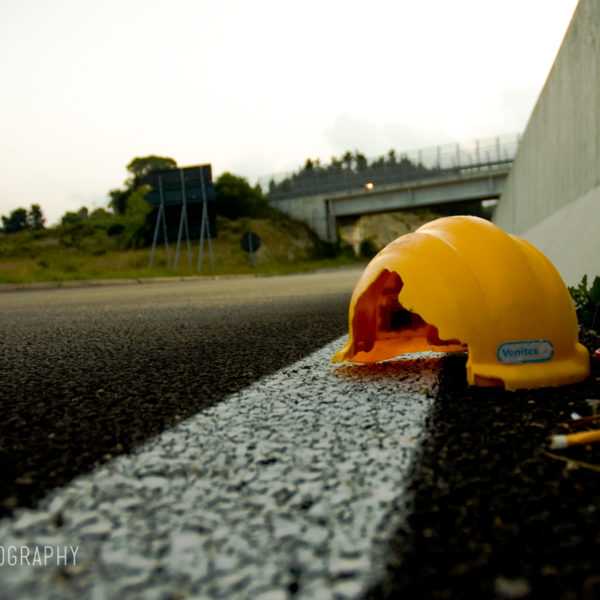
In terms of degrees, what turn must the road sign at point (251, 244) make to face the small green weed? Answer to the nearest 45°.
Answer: approximately 180°

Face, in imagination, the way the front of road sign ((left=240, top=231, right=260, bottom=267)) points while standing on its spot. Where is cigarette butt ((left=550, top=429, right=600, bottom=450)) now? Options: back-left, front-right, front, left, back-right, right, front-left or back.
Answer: back

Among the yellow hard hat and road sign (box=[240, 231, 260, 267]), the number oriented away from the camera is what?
1

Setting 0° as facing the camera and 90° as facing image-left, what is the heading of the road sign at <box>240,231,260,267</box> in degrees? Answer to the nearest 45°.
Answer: approximately 180°

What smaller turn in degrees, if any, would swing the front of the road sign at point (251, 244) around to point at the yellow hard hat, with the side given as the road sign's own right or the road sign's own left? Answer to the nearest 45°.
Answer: approximately 180°

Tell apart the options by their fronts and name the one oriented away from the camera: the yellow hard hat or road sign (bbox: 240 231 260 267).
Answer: the road sign
